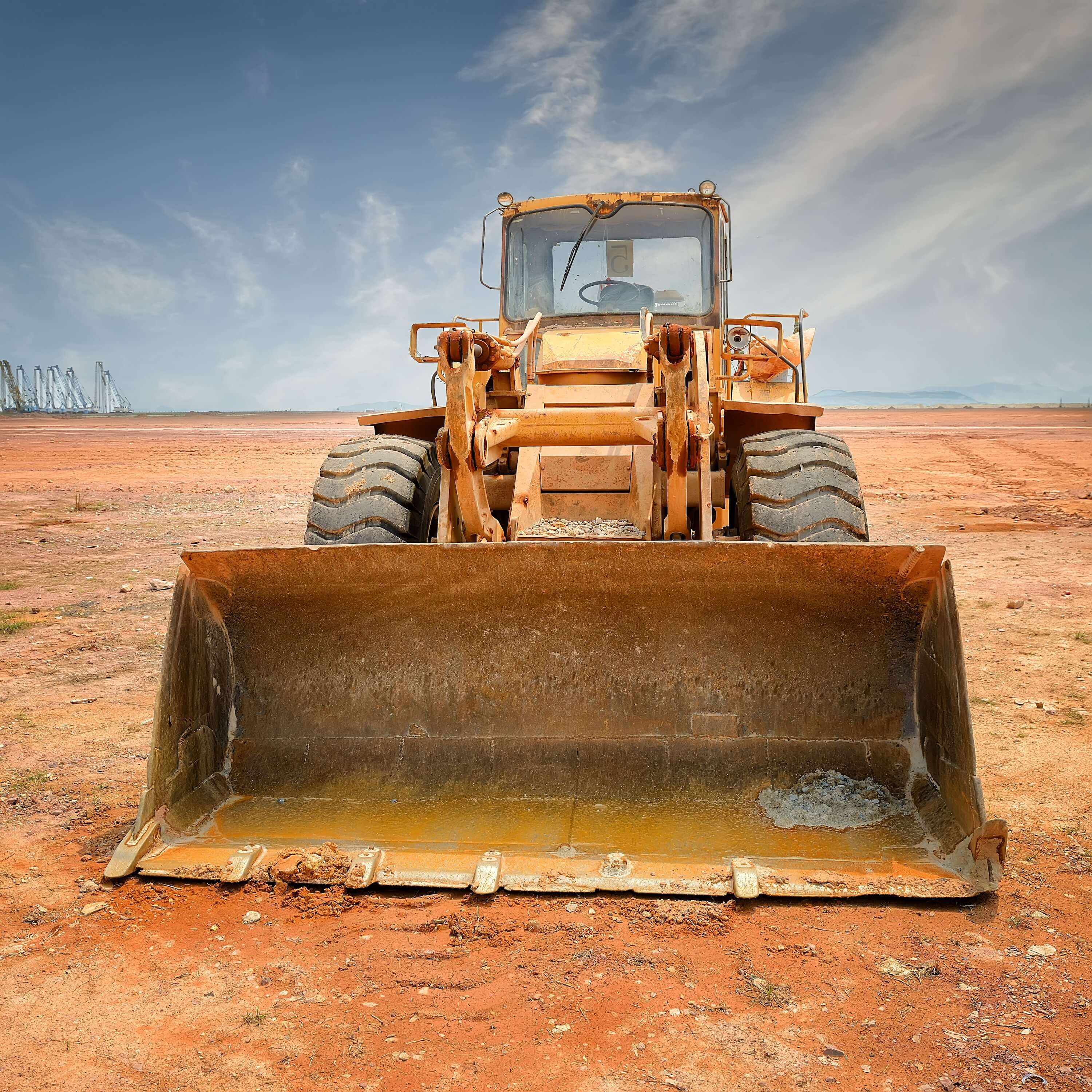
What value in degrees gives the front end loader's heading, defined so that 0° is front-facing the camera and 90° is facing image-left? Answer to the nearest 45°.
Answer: approximately 0°

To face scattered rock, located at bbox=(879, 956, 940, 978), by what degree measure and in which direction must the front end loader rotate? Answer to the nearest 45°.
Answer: approximately 45° to its left
